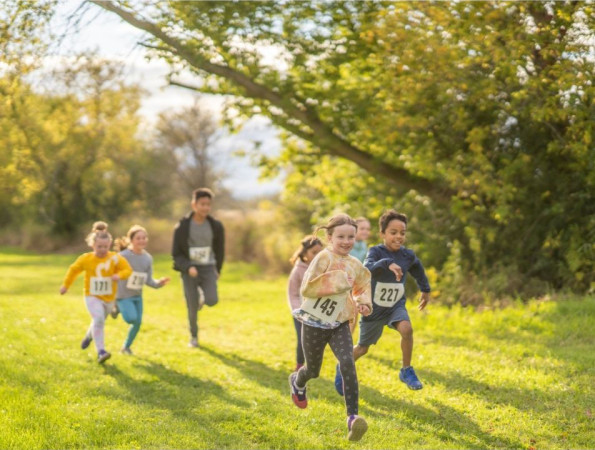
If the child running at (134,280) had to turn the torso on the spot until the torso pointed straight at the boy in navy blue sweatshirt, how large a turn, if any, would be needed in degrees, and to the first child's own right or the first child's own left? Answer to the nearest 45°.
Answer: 0° — they already face them

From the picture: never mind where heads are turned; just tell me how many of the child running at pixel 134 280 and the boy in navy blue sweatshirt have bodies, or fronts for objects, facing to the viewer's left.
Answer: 0

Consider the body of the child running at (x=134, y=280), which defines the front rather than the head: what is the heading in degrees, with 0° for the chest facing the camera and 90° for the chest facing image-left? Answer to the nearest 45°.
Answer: approximately 315°

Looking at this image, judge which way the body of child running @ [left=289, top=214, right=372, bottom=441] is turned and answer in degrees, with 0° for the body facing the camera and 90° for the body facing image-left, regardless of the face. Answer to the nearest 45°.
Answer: approximately 315°

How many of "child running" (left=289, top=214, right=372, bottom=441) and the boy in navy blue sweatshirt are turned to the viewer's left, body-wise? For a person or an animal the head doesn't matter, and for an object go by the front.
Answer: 0

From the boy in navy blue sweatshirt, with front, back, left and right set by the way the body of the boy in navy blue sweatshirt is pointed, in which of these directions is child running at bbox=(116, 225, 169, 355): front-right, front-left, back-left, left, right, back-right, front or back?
back
